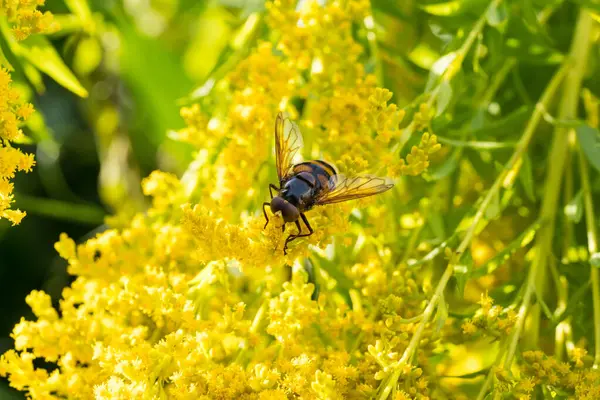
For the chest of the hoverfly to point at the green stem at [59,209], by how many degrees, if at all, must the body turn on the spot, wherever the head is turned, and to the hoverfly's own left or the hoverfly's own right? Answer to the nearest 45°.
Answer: approximately 90° to the hoverfly's own right

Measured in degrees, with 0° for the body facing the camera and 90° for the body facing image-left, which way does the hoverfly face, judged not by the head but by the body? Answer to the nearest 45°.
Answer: approximately 45°

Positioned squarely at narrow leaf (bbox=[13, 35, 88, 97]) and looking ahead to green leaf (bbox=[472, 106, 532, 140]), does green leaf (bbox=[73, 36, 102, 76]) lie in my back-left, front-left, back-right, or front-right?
front-left
